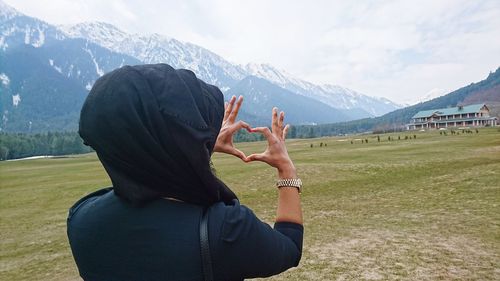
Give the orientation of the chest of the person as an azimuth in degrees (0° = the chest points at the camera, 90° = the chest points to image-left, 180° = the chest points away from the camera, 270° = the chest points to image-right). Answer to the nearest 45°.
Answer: approximately 225°

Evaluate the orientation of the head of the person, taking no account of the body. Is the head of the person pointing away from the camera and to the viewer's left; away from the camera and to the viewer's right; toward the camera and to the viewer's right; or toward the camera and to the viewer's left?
away from the camera and to the viewer's right
